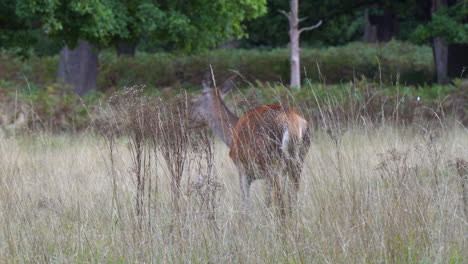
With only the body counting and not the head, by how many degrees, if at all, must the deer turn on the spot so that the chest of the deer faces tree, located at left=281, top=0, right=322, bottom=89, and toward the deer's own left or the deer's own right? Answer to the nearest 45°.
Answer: approximately 45° to the deer's own right

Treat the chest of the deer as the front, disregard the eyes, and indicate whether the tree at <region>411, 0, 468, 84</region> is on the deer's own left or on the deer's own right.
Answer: on the deer's own right

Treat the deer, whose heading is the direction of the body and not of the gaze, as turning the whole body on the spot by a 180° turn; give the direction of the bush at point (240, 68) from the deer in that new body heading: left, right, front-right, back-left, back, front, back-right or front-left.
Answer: back-left

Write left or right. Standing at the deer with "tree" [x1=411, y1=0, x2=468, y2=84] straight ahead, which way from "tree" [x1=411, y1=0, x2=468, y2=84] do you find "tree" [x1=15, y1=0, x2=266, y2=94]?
left

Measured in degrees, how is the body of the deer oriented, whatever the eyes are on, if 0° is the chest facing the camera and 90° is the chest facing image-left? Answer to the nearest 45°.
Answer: approximately 135°

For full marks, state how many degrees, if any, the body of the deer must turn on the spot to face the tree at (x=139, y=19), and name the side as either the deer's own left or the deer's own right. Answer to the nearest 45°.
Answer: approximately 45° to the deer's own right
